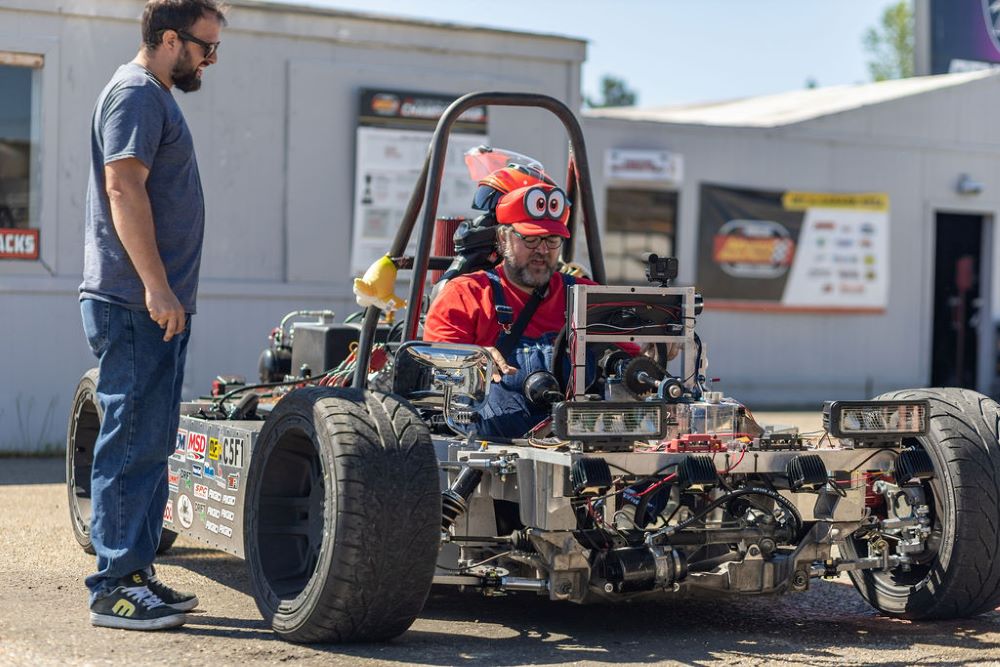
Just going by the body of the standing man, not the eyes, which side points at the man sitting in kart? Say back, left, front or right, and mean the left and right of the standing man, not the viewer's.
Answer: front

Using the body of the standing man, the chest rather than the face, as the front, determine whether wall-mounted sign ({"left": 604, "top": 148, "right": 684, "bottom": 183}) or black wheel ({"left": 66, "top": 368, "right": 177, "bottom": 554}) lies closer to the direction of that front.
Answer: the wall-mounted sign

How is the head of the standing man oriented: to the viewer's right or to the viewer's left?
to the viewer's right

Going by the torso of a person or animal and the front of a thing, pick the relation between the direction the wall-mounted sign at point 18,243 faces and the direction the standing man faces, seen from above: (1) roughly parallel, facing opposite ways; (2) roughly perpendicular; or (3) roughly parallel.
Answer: roughly perpendicular

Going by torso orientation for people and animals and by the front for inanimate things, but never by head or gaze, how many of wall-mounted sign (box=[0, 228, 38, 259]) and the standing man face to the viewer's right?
1

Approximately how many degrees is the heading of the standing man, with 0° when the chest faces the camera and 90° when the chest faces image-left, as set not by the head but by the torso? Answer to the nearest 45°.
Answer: approximately 270°

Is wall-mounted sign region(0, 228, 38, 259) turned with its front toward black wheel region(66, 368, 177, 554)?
yes

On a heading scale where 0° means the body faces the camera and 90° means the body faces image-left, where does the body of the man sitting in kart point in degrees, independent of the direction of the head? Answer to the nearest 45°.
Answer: approximately 315°

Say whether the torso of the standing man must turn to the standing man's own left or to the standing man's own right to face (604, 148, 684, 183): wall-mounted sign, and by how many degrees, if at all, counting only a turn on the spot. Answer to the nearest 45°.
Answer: approximately 45° to the standing man's own left

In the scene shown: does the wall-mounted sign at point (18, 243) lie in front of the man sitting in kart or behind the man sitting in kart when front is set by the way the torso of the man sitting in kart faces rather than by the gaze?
behind

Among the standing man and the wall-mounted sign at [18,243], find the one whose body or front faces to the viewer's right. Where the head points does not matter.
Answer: the standing man

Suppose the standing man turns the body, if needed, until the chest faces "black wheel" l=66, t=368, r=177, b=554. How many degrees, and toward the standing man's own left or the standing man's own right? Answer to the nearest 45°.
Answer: approximately 90° to the standing man's own left
